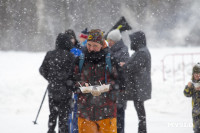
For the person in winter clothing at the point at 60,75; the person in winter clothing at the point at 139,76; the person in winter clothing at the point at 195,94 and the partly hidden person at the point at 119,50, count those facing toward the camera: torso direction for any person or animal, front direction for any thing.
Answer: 1

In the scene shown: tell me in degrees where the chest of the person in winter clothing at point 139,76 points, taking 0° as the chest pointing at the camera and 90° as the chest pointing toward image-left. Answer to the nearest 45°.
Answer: approximately 90°

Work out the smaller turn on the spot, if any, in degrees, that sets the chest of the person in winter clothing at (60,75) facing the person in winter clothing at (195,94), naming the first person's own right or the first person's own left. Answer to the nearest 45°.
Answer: approximately 45° to the first person's own right

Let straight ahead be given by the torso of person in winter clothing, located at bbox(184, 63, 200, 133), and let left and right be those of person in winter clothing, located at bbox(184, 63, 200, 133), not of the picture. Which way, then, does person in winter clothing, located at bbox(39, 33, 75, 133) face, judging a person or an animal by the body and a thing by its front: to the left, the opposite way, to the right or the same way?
the opposite way

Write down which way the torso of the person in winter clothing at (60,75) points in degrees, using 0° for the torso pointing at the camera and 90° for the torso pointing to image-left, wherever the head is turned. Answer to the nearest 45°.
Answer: approximately 225°

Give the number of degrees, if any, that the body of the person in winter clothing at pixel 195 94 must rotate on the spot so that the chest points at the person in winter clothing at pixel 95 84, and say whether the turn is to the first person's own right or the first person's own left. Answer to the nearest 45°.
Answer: approximately 45° to the first person's own right

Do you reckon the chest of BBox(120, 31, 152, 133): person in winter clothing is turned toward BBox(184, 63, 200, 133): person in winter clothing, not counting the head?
no
